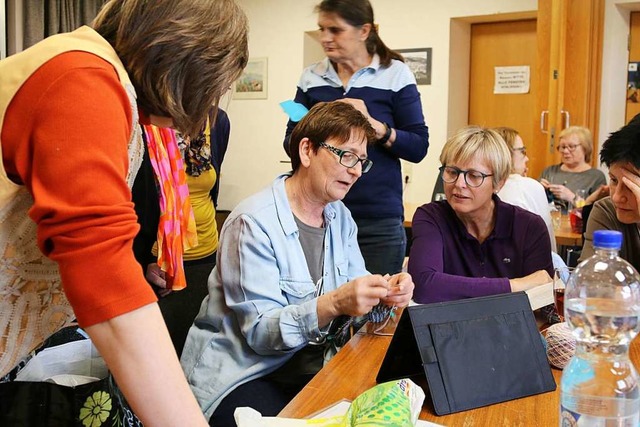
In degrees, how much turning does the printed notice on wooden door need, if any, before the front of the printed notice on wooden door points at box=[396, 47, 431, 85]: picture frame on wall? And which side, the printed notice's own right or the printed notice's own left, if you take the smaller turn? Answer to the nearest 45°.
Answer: approximately 90° to the printed notice's own right

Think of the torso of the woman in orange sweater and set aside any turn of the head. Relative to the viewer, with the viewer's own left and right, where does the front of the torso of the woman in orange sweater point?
facing to the right of the viewer

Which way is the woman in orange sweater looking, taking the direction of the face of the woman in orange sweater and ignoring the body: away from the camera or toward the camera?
away from the camera

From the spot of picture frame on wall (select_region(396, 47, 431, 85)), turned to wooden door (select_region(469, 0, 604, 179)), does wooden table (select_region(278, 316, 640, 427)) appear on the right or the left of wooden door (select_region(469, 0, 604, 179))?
right

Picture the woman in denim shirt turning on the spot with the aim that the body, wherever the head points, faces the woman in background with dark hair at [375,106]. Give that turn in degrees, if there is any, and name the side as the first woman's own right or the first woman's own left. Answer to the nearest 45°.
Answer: approximately 135° to the first woman's own left

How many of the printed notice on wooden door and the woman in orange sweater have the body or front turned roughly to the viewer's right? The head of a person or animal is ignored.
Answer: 1

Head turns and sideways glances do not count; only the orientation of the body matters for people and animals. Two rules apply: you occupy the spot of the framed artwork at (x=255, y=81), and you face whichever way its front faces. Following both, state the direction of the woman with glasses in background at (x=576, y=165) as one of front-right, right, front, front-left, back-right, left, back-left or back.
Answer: front-left
